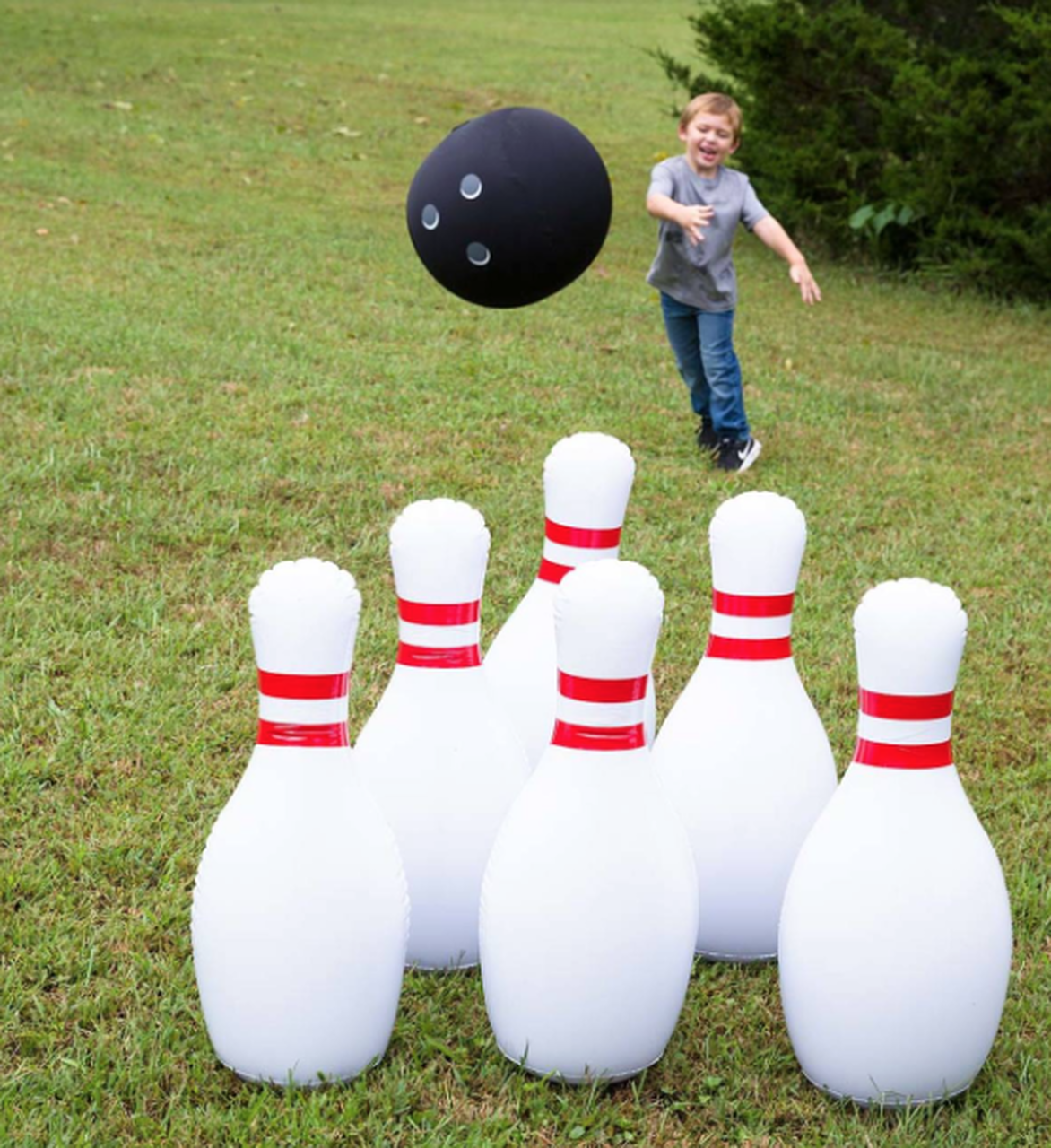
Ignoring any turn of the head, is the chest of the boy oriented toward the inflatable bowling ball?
yes

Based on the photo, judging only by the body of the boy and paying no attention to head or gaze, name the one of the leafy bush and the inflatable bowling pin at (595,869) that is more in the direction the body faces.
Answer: the inflatable bowling pin

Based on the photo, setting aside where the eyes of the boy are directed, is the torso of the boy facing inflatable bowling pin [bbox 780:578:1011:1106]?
yes

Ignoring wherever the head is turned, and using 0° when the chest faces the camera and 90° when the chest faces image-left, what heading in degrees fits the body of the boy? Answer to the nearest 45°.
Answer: approximately 0°

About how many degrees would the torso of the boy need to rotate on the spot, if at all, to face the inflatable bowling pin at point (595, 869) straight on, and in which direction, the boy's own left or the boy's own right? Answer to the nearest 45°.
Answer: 0° — they already face it

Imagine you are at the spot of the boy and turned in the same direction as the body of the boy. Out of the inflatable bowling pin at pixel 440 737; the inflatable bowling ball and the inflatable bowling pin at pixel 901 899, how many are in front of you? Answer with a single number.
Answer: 3

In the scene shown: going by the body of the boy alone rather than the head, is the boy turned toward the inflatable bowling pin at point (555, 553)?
yes

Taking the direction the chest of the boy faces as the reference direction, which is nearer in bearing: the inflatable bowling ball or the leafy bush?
the inflatable bowling ball
